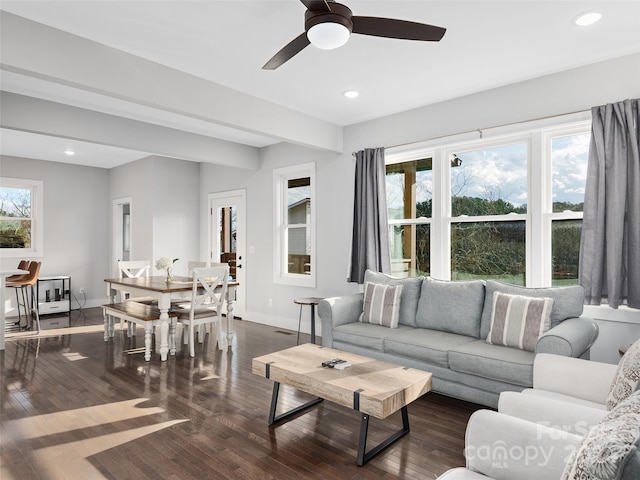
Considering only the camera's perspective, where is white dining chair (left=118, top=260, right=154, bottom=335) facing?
facing the viewer and to the right of the viewer

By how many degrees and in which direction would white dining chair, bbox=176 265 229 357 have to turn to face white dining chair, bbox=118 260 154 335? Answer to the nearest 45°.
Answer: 0° — it already faces it

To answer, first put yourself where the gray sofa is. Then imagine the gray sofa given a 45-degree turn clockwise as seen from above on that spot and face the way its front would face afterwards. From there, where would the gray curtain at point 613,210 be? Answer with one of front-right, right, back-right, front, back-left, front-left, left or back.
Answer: back

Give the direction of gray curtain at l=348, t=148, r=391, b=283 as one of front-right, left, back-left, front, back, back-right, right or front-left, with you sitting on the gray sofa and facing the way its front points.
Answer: right

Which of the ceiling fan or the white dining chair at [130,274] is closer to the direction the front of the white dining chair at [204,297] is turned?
the white dining chair

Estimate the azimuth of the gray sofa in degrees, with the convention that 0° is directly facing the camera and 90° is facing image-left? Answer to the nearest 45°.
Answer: approximately 45°

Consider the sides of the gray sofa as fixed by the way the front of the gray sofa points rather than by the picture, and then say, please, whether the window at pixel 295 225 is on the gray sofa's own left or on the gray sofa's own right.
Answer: on the gray sofa's own right

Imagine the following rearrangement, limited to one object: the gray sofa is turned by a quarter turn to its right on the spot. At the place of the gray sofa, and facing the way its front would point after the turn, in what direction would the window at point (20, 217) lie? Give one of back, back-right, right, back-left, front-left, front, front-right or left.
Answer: front-left

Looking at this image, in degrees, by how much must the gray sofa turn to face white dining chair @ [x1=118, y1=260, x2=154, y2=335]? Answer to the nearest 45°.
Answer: approximately 45° to its right

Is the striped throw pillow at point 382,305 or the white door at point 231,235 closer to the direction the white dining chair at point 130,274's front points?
the striped throw pillow
